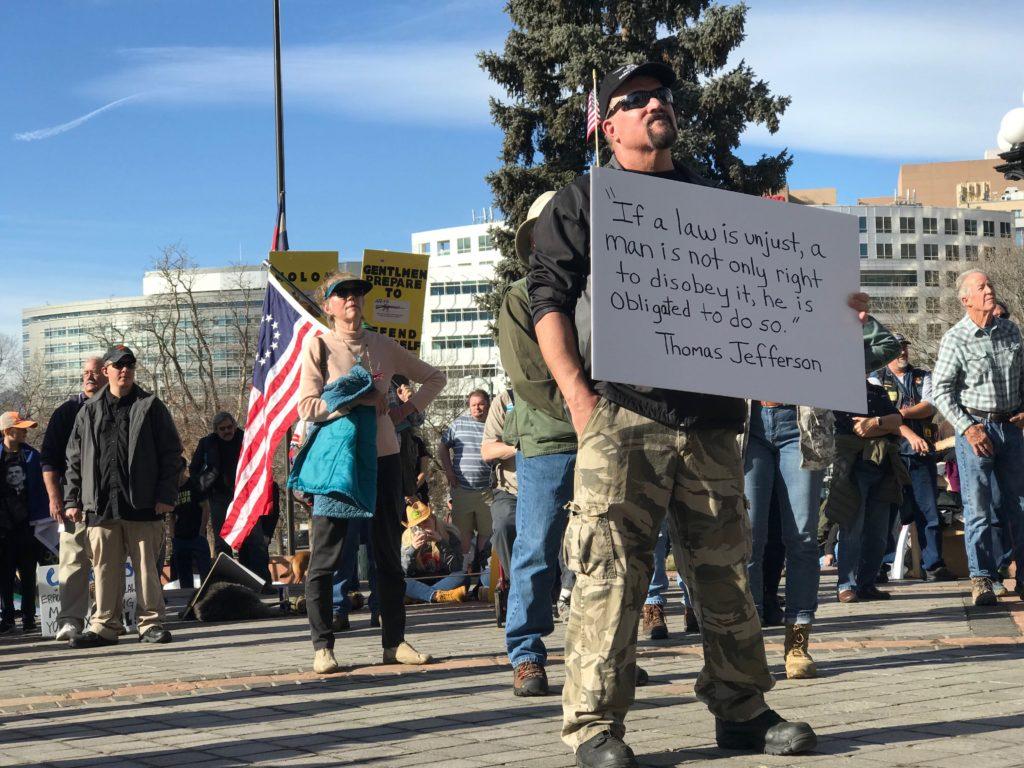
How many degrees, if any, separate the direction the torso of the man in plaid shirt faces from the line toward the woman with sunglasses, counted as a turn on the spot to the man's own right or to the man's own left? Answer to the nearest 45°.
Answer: approximately 90° to the man's own right

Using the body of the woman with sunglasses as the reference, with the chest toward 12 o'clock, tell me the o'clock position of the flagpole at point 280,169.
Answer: The flagpole is roughly at 6 o'clock from the woman with sunglasses.

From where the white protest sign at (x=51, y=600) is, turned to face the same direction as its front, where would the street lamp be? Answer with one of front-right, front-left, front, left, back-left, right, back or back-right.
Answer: left

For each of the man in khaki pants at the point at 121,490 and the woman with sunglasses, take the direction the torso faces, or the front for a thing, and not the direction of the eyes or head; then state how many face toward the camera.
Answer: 2

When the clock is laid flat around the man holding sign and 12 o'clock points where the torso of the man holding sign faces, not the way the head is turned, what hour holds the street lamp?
The street lamp is roughly at 8 o'clock from the man holding sign.

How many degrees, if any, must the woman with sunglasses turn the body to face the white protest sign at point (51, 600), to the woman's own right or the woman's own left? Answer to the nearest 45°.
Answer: approximately 135° to the woman's own right

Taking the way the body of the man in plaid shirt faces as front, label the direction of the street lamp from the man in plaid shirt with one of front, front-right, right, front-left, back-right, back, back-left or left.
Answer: back-left

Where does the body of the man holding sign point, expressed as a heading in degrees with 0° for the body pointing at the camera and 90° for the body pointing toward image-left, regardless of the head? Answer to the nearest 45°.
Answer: approximately 315°

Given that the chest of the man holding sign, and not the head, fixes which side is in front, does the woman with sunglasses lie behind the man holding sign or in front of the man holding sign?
behind
